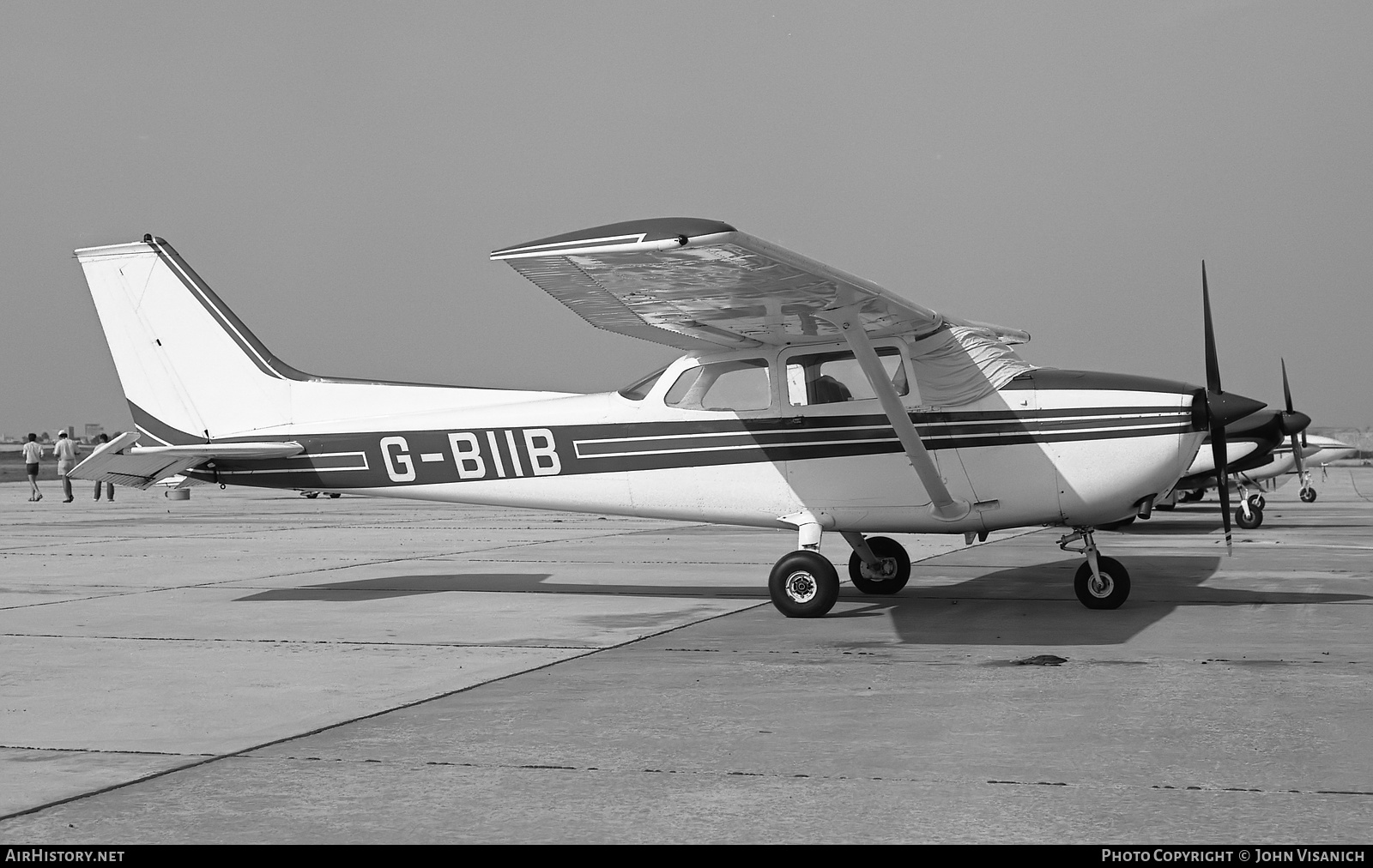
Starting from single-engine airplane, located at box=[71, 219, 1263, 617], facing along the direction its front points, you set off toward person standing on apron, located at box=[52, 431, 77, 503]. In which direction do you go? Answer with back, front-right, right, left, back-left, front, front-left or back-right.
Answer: back-left

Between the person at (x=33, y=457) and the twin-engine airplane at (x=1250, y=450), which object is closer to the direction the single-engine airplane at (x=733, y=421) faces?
the twin-engine airplane

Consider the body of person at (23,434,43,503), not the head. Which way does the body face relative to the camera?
away from the camera

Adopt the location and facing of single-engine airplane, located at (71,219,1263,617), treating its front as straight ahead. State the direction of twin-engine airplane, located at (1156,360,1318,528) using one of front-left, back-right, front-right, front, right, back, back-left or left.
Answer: front-left

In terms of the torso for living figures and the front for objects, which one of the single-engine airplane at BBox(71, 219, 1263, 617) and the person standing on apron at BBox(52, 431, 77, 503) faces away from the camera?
the person standing on apron

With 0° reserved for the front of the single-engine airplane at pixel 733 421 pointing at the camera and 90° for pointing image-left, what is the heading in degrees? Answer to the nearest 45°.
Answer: approximately 270°

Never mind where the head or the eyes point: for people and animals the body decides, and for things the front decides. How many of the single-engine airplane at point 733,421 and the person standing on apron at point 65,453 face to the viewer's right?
1

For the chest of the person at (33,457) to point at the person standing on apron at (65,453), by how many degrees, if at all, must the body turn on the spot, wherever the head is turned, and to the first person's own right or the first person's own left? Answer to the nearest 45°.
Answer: approximately 90° to the first person's own right

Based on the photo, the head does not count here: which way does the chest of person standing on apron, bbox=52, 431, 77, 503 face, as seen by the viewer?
away from the camera

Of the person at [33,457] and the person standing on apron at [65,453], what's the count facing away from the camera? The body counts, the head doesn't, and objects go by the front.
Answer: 2
